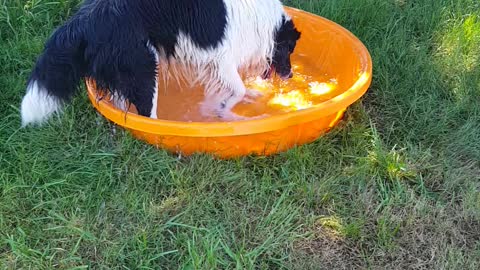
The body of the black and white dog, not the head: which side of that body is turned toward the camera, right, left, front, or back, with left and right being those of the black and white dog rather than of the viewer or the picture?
right
